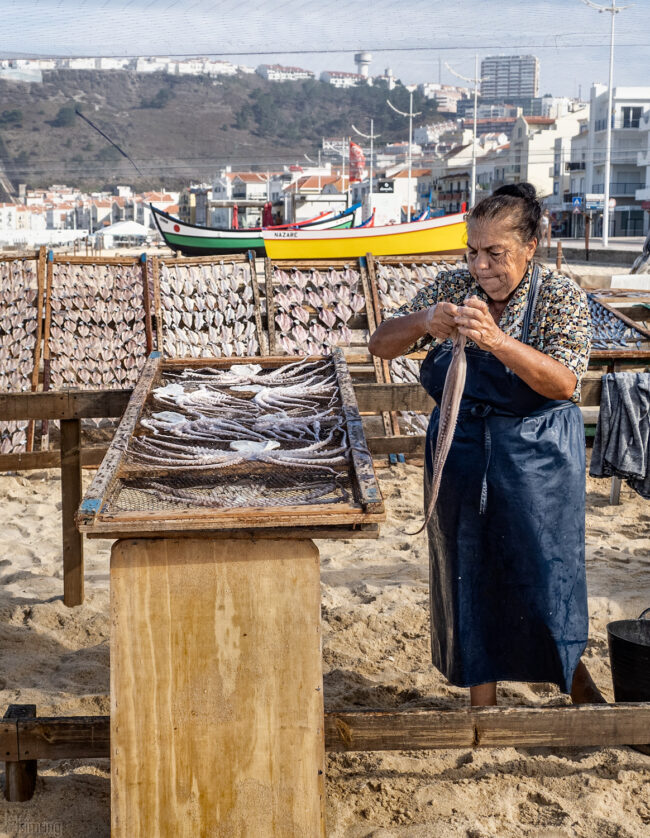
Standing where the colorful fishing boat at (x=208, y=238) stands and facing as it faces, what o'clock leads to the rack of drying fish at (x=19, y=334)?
The rack of drying fish is roughly at 9 o'clock from the colorful fishing boat.

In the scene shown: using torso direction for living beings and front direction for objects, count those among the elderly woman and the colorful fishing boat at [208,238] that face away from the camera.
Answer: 0

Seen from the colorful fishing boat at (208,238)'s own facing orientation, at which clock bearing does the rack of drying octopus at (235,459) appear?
The rack of drying octopus is roughly at 9 o'clock from the colorful fishing boat.

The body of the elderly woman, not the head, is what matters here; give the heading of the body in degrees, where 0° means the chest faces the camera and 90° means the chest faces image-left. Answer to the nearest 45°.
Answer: approximately 45°

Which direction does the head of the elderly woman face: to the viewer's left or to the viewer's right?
to the viewer's left

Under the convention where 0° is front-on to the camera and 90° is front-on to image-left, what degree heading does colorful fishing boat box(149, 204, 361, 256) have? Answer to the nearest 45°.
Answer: approximately 90°

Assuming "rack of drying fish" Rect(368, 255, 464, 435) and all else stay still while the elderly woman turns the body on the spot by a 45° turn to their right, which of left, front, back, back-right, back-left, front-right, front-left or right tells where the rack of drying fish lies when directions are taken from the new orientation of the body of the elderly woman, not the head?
right

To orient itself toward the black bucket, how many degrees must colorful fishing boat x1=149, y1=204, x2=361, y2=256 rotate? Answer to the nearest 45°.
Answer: approximately 90° to its left

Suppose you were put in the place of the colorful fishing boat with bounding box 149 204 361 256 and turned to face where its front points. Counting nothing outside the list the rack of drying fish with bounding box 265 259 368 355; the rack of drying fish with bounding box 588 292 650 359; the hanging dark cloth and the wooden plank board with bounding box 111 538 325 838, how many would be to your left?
4

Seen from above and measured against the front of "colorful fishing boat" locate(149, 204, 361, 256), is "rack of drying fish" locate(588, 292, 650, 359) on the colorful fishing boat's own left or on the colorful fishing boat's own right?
on the colorful fishing boat's own left

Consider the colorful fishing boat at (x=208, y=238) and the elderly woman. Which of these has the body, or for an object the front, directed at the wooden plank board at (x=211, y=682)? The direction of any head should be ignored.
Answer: the elderly woman

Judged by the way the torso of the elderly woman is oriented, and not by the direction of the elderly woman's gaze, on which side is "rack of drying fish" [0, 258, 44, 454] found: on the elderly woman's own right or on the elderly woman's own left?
on the elderly woman's own right
